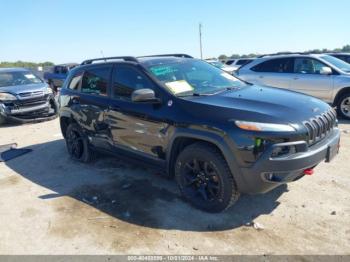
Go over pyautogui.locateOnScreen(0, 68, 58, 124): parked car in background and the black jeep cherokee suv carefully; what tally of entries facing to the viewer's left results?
0

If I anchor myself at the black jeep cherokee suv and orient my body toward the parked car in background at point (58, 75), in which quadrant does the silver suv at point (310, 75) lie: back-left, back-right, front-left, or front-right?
front-right

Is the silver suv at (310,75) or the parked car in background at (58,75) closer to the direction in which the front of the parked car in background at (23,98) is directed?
the silver suv

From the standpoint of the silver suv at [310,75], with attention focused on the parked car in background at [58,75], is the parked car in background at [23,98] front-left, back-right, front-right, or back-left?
front-left

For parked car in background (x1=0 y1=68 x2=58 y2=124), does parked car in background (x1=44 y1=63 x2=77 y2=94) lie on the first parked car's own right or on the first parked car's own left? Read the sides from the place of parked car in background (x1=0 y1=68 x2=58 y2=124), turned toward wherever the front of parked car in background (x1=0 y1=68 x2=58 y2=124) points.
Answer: on the first parked car's own left

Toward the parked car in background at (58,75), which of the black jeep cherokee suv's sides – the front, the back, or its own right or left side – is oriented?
back

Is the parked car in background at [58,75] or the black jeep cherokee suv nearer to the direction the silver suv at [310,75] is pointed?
the black jeep cherokee suv

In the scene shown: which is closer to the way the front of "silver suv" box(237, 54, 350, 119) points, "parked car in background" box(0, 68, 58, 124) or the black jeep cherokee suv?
the black jeep cherokee suv

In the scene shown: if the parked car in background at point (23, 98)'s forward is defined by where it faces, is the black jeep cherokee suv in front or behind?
in front

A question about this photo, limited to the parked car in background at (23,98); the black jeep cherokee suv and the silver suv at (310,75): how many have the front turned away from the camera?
0

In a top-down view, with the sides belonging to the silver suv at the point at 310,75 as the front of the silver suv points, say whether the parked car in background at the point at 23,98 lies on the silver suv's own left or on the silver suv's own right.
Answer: on the silver suv's own right

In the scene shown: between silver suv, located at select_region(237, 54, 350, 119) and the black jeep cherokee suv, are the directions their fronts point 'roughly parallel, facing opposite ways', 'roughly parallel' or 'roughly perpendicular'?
roughly parallel

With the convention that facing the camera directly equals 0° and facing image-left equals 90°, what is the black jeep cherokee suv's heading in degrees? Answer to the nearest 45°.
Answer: approximately 315°

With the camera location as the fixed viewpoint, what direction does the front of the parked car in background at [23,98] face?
facing the viewer and to the right of the viewer

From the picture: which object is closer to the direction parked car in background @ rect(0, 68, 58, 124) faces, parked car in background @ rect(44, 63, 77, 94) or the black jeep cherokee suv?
the black jeep cherokee suv
